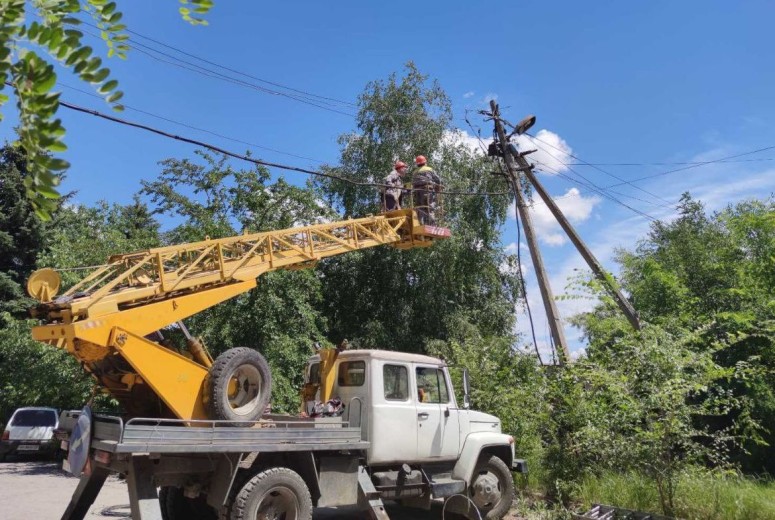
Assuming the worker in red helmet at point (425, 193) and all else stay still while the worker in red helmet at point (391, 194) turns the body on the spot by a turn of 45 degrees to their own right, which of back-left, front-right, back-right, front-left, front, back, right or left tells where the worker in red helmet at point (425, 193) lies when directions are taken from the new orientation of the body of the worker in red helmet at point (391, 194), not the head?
front

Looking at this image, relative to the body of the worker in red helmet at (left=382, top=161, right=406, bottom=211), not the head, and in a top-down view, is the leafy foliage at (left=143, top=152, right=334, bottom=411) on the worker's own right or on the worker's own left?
on the worker's own left

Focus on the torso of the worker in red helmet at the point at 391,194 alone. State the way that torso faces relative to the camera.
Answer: to the viewer's right

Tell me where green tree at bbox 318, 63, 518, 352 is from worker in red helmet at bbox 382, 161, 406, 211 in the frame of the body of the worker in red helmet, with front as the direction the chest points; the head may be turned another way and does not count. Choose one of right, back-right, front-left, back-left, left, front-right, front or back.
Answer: left

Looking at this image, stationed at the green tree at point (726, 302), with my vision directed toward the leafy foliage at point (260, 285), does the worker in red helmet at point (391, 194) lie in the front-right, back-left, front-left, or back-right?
front-left

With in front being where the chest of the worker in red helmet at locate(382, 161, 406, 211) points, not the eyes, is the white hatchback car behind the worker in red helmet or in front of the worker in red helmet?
behind
